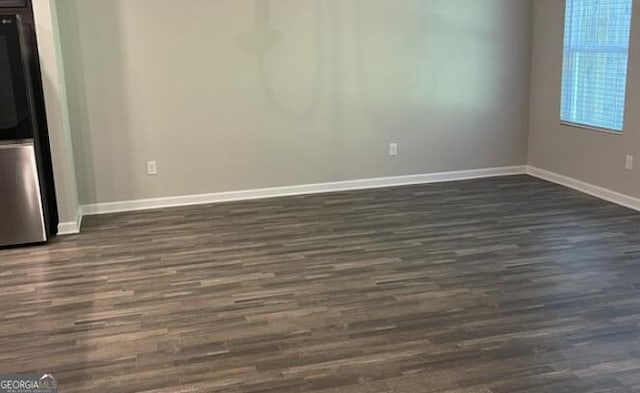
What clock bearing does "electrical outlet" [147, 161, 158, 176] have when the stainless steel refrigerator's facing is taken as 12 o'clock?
The electrical outlet is roughly at 8 o'clock from the stainless steel refrigerator.

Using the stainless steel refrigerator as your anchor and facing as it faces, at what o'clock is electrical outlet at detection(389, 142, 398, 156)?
The electrical outlet is roughly at 9 o'clock from the stainless steel refrigerator.

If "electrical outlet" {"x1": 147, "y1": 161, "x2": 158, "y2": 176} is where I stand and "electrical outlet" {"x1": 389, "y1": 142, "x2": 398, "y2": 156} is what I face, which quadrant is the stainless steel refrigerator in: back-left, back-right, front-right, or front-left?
back-right
